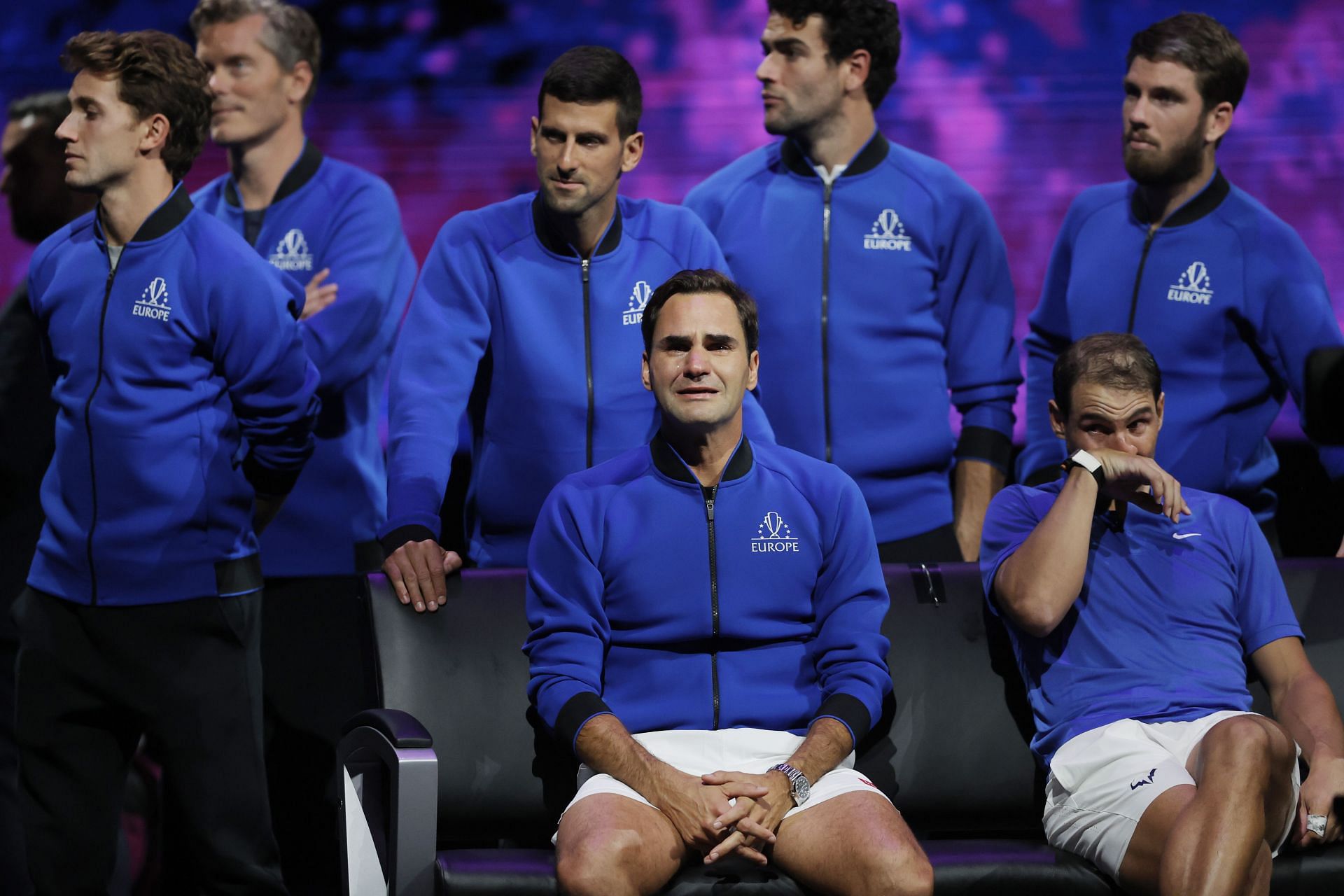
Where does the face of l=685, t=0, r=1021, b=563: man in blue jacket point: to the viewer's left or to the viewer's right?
to the viewer's left

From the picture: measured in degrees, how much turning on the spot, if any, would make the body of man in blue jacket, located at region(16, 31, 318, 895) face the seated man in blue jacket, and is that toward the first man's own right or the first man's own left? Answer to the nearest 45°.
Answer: approximately 90° to the first man's own left

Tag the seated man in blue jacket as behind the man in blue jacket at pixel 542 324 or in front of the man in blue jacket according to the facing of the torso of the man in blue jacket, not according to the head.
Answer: in front

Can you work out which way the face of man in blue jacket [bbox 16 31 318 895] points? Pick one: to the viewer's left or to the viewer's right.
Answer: to the viewer's left

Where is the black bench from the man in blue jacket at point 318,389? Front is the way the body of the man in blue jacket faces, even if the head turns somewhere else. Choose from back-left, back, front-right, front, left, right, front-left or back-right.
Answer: left

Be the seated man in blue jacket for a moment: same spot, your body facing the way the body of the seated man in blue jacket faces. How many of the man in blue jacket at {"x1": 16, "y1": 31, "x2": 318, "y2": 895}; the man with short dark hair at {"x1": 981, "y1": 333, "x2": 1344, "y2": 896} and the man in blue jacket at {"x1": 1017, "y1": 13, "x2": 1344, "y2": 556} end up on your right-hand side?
1

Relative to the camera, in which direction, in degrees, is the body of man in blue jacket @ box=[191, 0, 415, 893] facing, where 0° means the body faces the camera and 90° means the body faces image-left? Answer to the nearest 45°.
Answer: approximately 45°

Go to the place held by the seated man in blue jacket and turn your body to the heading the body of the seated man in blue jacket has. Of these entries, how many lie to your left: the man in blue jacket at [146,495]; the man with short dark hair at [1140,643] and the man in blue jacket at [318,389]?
1

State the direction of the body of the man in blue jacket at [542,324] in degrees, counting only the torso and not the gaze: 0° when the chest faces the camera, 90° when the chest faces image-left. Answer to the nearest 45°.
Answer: approximately 0°

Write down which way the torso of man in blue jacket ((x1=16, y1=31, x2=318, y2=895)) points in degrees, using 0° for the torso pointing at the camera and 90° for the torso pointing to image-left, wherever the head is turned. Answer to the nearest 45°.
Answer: approximately 45°

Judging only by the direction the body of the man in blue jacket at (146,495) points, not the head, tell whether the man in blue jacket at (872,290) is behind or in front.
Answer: behind

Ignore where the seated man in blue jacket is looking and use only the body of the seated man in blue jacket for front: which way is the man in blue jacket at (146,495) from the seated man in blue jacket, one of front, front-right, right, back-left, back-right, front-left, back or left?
right

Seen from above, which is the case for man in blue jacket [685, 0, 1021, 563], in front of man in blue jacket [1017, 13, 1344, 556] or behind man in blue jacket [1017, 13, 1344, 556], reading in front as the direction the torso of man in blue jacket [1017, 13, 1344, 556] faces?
in front
